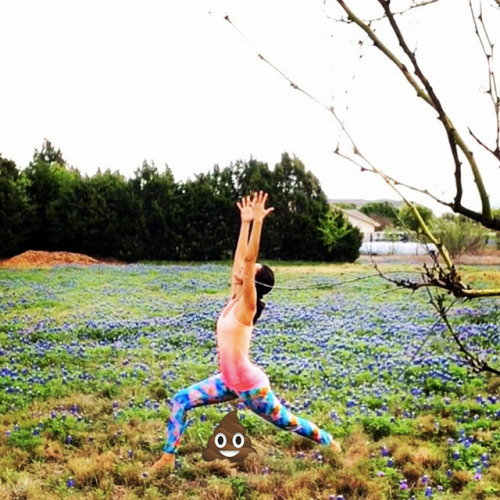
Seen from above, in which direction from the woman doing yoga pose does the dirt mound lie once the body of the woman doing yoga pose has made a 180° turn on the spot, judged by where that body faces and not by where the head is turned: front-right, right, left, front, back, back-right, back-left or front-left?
back-left

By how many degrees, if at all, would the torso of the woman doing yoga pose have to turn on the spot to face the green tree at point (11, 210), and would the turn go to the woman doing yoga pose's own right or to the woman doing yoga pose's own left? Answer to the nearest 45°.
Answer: approximately 45° to the woman doing yoga pose's own right

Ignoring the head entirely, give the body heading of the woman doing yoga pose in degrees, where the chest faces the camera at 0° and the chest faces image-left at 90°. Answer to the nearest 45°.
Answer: approximately 90°
